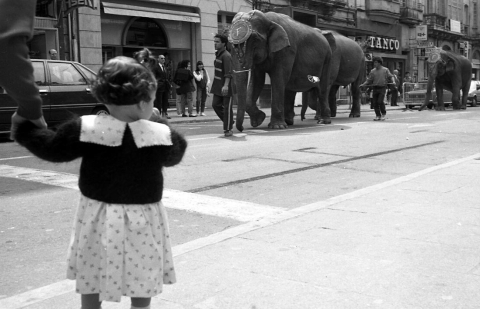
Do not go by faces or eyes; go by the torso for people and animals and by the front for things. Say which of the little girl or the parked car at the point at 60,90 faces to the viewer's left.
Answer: the parked car

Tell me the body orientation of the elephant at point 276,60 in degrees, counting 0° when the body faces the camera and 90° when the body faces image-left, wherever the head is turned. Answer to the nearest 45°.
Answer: approximately 45°

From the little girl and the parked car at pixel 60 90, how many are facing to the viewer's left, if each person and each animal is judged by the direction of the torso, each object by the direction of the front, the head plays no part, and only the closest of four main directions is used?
1

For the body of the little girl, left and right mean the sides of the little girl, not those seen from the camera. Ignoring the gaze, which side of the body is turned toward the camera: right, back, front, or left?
back

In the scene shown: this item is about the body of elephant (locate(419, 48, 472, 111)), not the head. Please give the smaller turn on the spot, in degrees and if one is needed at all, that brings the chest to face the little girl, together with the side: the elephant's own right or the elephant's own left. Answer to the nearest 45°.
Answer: approximately 45° to the elephant's own left

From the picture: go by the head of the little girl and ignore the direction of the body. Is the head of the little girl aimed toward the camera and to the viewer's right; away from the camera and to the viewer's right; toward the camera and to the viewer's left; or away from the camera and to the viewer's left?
away from the camera and to the viewer's right

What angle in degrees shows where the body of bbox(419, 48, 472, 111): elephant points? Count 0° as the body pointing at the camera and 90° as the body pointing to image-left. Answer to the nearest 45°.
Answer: approximately 45°

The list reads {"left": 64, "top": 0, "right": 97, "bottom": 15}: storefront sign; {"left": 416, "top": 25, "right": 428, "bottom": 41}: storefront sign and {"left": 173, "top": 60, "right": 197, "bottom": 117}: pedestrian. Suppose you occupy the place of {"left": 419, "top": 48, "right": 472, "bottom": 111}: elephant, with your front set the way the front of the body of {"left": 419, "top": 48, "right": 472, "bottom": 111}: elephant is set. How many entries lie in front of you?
2

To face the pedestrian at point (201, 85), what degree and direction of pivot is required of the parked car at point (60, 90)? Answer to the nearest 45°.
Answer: approximately 135° to its right
